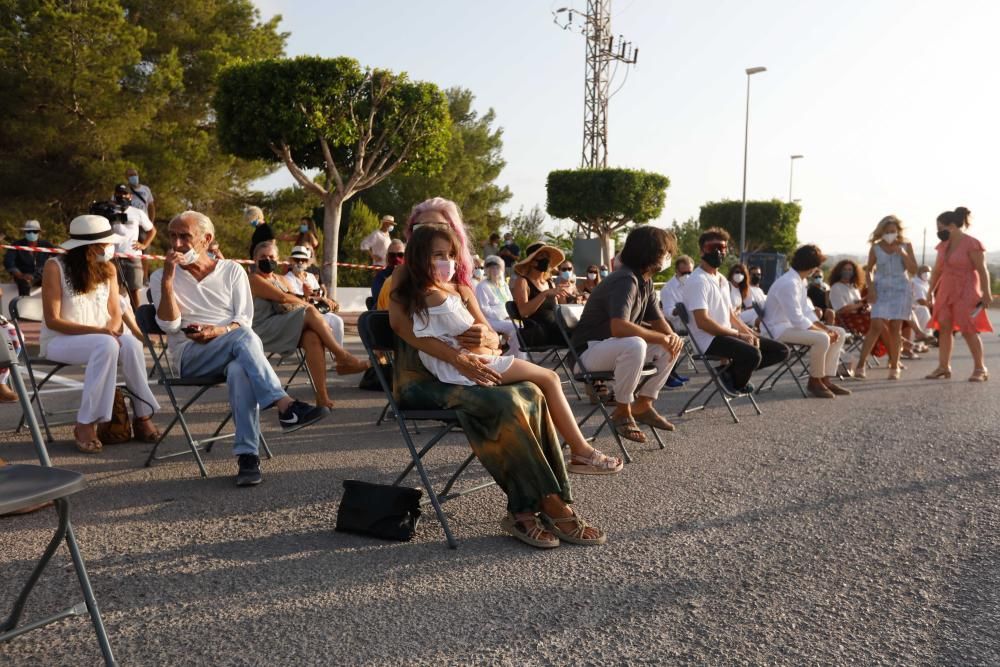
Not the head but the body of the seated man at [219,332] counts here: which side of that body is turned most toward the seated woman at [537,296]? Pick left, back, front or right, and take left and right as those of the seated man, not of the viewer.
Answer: left

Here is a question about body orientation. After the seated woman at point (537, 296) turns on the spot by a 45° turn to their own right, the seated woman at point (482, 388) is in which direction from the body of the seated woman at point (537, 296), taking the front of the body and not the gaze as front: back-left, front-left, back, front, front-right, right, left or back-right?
front

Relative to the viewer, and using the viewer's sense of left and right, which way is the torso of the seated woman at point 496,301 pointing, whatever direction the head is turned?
facing the viewer and to the right of the viewer

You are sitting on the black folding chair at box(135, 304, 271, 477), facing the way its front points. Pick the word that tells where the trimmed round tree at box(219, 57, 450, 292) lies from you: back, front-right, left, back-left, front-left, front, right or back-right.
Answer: back-left

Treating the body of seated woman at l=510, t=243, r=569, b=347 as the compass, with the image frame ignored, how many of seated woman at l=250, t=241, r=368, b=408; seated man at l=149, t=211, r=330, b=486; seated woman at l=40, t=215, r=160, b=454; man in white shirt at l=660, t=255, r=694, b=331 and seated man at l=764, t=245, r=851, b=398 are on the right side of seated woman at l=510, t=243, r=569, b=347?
3

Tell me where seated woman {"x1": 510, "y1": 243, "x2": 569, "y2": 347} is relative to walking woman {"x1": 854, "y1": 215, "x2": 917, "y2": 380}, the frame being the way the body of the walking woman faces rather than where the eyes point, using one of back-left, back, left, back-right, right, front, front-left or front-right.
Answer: front-right

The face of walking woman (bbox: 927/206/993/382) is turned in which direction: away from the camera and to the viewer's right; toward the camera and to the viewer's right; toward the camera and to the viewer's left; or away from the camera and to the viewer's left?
toward the camera and to the viewer's left

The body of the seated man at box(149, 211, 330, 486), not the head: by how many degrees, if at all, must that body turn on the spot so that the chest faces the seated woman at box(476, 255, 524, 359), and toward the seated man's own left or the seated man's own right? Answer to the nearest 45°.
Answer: approximately 90° to the seated man's own left

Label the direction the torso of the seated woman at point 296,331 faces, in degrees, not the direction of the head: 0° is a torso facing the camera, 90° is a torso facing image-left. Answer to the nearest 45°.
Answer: approximately 315°

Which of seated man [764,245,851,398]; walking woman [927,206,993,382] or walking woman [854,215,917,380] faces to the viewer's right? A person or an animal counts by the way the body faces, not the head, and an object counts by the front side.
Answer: the seated man

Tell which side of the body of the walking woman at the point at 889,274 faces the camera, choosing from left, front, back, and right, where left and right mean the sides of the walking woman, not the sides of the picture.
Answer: front

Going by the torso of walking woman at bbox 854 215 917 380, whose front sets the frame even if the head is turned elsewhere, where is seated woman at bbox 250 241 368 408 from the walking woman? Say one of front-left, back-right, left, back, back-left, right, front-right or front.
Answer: front-right

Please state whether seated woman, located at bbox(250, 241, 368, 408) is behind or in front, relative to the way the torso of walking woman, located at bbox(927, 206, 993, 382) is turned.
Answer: in front

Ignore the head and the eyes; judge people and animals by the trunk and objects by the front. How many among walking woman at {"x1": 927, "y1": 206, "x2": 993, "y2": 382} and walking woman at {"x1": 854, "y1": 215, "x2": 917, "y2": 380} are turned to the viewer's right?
0

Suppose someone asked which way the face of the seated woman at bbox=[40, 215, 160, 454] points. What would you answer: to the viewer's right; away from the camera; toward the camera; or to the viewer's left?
to the viewer's right

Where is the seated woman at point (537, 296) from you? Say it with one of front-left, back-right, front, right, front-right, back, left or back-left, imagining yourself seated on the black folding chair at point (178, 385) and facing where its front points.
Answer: left

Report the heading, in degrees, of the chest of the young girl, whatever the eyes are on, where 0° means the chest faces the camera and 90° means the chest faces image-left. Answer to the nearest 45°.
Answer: approximately 315°
